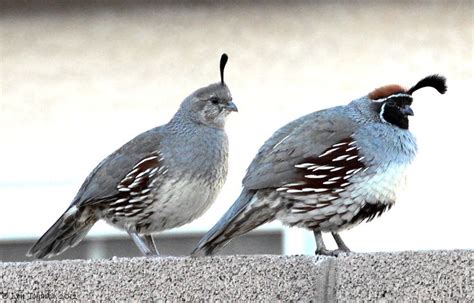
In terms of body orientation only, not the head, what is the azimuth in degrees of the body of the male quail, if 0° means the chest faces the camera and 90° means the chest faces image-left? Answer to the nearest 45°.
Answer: approximately 270°

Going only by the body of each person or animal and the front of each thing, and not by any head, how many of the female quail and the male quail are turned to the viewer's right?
2

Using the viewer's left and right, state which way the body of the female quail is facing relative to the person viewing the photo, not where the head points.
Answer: facing to the right of the viewer
